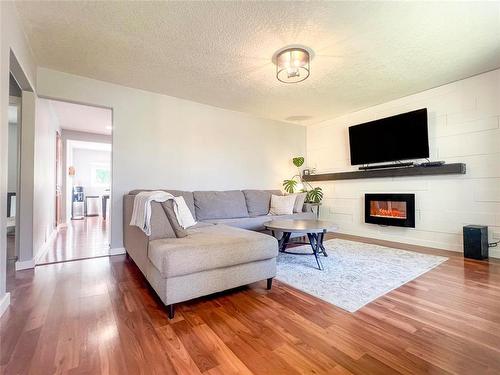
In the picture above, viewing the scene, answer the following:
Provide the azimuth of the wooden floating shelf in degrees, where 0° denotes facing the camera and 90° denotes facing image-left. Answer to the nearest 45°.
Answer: approximately 45°

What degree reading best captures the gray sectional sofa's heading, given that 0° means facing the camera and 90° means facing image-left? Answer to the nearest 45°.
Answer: approximately 315°

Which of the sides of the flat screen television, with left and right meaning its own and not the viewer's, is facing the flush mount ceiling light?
front

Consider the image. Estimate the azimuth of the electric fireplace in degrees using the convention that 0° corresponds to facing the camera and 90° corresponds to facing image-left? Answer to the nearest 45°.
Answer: approximately 45°

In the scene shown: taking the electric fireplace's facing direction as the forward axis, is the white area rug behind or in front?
in front

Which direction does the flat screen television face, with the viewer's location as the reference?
facing the viewer and to the left of the viewer

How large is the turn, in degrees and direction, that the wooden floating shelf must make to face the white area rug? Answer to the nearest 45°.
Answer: approximately 45° to its left

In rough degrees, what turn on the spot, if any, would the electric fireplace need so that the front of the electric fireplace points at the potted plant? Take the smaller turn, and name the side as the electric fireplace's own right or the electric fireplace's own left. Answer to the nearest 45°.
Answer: approximately 45° to the electric fireplace's own right
